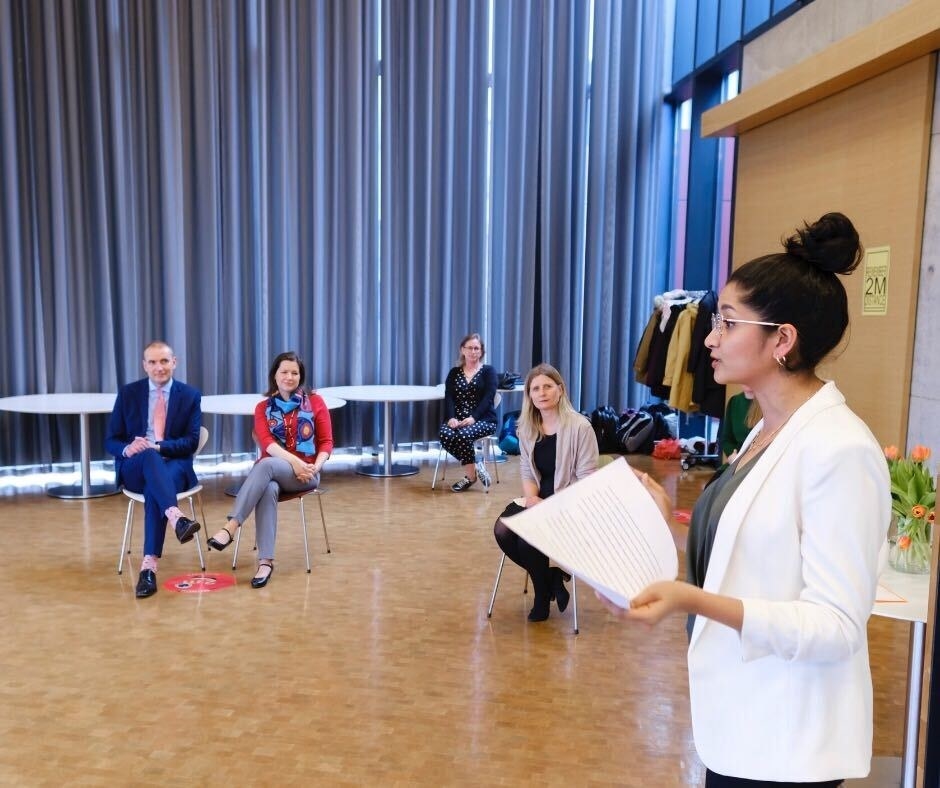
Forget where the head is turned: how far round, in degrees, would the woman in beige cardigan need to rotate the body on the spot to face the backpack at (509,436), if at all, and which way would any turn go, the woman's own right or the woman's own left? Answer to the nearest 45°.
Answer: approximately 135° to the woman's own right

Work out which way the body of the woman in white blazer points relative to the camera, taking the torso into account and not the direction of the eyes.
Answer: to the viewer's left

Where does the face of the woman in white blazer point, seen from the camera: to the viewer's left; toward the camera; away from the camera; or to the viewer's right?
to the viewer's left

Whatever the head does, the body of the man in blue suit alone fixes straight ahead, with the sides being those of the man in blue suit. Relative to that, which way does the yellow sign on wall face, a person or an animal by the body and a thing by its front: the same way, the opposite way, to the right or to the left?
to the right

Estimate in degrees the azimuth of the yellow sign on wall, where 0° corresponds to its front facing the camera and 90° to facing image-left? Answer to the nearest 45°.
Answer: approximately 45°

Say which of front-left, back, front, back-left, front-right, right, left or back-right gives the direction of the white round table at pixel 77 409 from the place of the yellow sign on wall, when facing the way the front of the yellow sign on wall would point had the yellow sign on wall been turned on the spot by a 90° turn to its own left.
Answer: back-right

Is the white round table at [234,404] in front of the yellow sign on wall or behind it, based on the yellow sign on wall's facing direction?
in front

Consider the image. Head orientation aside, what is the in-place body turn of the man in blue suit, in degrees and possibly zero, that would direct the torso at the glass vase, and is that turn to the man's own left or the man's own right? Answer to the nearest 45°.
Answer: approximately 45° to the man's own left

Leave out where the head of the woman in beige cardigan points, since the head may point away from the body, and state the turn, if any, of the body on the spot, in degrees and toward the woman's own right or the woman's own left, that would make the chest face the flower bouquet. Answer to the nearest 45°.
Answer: approximately 90° to the woman's own left

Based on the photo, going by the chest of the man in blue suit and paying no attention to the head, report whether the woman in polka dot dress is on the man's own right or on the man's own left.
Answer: on the man's own left

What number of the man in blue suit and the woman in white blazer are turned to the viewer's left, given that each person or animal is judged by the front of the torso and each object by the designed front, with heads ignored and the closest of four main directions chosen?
1

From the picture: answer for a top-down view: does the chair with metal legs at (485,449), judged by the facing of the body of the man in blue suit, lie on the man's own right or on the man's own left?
on the man's own left
